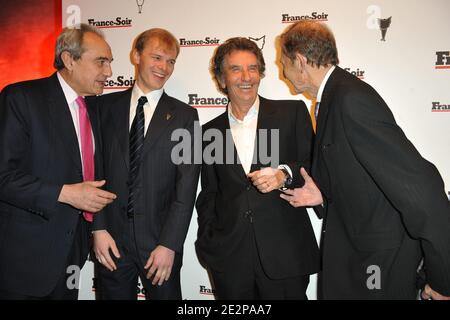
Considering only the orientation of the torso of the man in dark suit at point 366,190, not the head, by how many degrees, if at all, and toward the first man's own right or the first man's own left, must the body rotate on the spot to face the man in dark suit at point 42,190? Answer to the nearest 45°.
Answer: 0° — they already face them

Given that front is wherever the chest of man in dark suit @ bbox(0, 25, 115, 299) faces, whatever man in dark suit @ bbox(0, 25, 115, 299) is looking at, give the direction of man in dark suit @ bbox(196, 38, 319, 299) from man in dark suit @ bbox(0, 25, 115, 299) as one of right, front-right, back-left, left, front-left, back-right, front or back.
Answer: front-left

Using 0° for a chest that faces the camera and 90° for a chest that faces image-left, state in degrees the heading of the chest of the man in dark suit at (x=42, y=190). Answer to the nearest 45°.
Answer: approximately 315°

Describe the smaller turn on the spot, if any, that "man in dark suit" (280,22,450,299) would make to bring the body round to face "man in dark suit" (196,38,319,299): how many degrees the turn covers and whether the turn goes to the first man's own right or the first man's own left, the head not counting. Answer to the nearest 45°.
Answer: approximately 45° to the first man's own right

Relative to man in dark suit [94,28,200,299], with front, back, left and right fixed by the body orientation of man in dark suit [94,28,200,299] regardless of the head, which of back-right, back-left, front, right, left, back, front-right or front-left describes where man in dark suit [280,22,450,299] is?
front-left

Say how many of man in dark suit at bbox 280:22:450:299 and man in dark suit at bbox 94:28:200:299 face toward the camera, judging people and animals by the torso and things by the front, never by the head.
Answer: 1

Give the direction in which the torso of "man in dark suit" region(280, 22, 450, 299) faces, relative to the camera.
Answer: to the viewer's left
